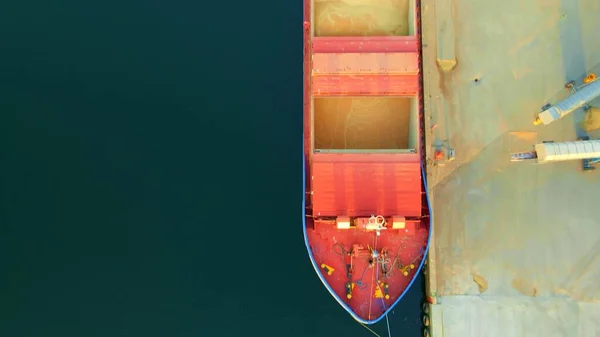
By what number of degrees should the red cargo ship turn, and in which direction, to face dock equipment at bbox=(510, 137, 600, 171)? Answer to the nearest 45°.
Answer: approximately 90° to its left

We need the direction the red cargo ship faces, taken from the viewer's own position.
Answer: facing the viewer

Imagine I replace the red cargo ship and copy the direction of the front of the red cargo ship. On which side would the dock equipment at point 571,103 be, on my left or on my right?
on my left

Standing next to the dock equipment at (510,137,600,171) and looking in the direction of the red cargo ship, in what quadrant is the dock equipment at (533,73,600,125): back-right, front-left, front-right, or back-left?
back-right
